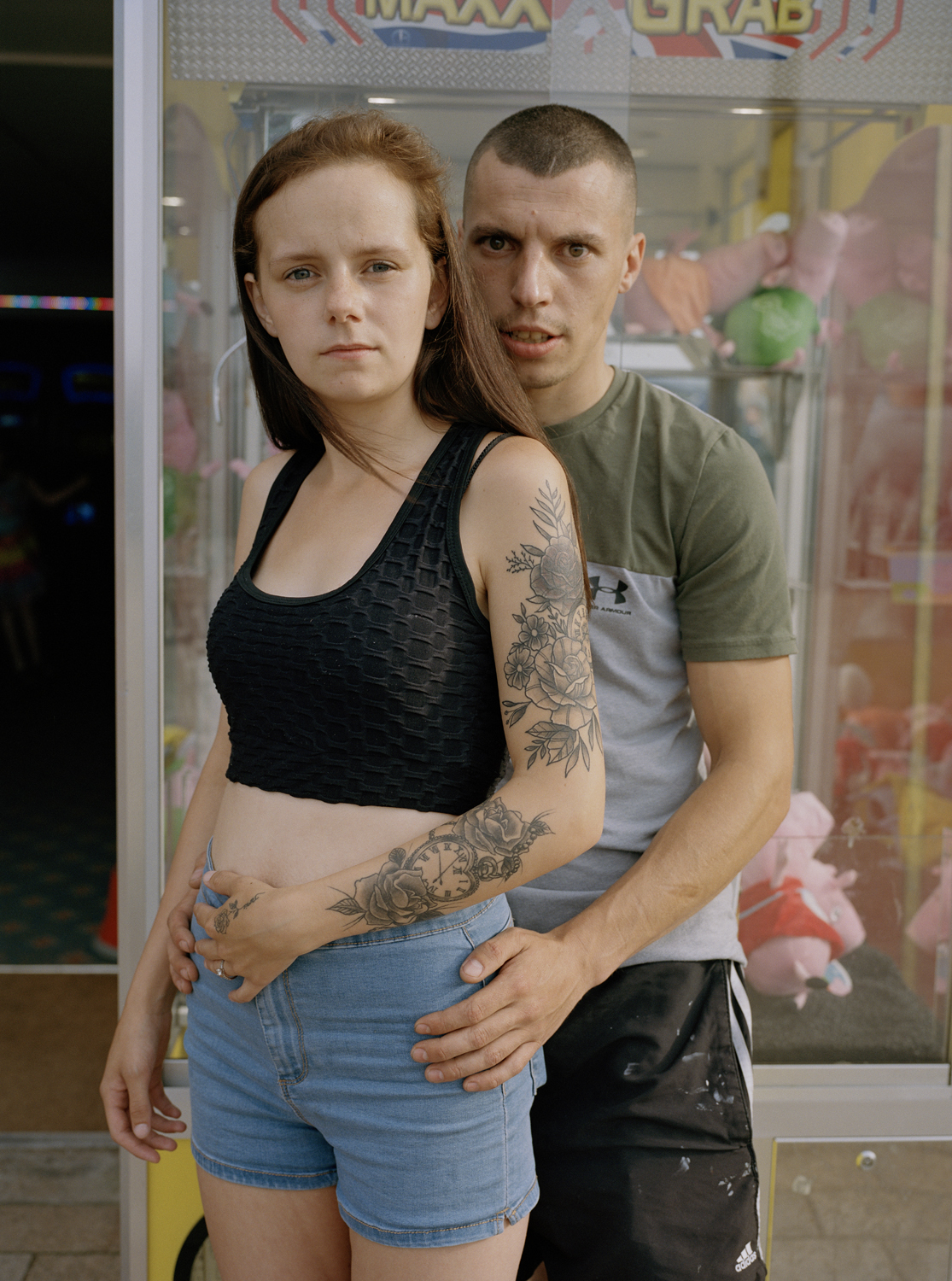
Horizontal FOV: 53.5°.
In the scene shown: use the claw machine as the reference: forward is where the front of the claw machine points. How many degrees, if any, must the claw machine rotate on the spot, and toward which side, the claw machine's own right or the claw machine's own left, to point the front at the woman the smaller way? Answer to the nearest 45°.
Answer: approximately 45° to the claw machine's own right

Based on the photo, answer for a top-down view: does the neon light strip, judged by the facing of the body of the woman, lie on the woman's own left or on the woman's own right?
on the woman's own right

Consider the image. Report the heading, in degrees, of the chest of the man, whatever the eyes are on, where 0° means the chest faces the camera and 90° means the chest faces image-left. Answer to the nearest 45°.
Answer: approximately 45°

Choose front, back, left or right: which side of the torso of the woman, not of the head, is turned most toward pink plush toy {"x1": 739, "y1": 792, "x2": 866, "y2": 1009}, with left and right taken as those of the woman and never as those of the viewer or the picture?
back

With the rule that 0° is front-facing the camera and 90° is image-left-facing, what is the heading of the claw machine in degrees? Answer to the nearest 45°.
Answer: approximately 0°

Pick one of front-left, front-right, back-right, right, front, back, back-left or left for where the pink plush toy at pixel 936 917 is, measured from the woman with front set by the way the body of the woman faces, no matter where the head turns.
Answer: back

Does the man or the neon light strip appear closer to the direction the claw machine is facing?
the man

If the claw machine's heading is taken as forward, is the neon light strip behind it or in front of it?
behind

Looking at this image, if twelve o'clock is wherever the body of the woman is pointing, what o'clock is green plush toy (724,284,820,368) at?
The green plush toy is roughly at 6 o'clock from the woman.

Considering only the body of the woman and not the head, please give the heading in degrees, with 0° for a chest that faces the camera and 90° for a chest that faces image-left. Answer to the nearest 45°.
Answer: approximately 45°

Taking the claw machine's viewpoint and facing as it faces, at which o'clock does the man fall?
The man is roughly at 1 o'clock from the claw machine.
